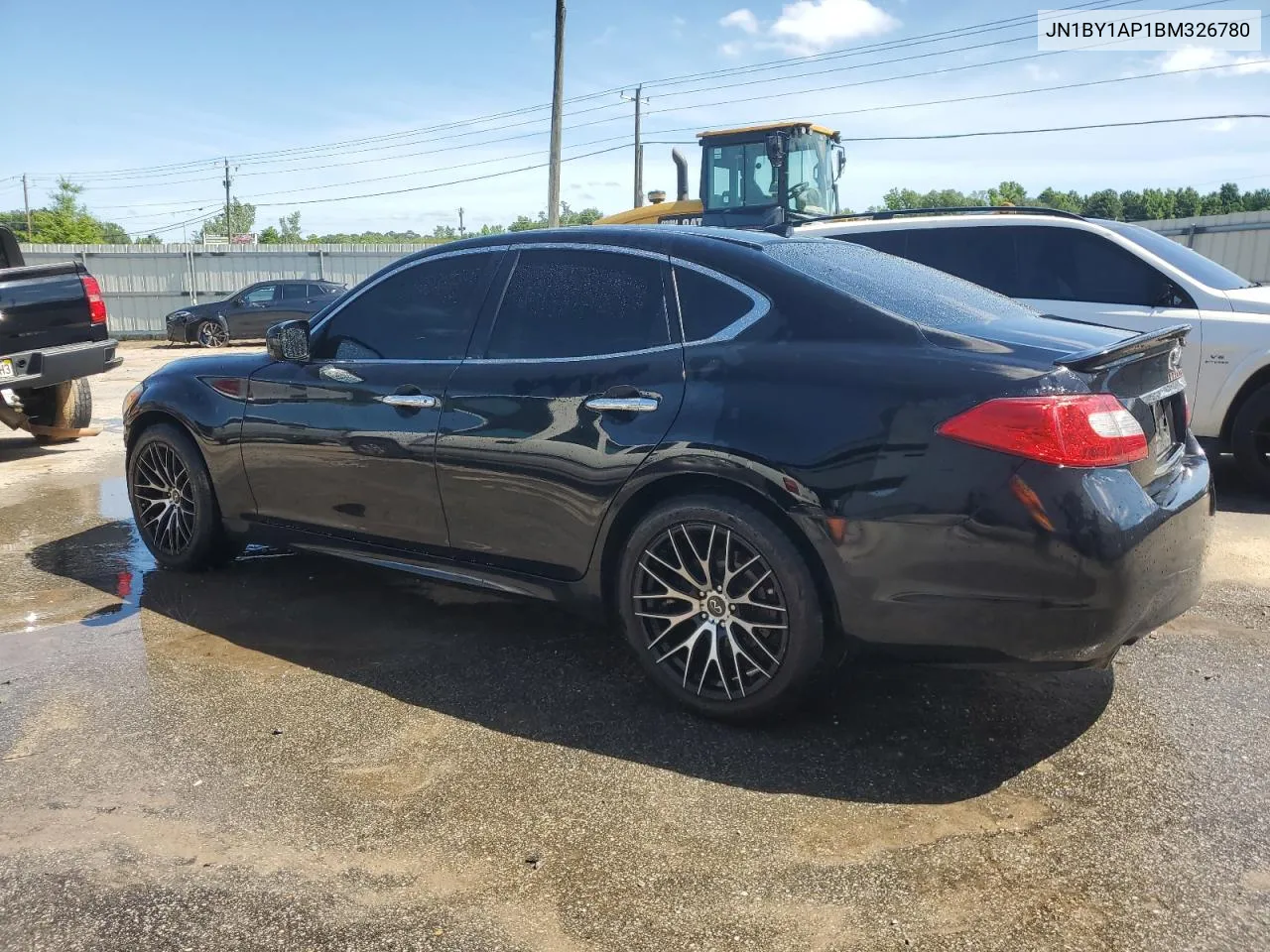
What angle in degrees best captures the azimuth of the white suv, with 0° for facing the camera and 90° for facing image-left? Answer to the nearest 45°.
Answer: approximately 315°

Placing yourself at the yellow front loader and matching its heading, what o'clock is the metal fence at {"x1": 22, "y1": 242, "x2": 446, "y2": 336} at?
The metal fence is roughly at 6 o'clock from the yellow front loader.

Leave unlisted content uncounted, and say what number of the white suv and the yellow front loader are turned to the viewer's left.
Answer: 0

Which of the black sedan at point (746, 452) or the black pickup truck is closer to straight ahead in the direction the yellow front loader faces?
the black sedan

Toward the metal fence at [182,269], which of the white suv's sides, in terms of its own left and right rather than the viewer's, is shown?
back

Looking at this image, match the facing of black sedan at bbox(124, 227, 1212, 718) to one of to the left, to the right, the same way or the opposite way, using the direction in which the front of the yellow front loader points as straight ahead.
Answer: the opposite way

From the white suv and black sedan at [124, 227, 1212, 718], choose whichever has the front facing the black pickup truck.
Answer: the black sedan

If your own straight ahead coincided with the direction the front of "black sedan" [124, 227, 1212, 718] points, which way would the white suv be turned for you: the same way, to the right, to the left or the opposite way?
the opposite way

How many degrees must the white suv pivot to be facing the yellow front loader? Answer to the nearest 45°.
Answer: approximately 180°

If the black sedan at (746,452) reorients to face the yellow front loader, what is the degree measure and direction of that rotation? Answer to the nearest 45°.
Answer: approximately 45° to its right

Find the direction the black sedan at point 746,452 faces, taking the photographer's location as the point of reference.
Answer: facing away from the viewer and to the left of the viewer

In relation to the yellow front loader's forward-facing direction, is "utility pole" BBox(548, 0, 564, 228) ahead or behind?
behind

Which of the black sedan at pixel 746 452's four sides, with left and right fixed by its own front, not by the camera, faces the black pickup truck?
front

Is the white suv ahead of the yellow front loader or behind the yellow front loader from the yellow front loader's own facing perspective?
ahead
